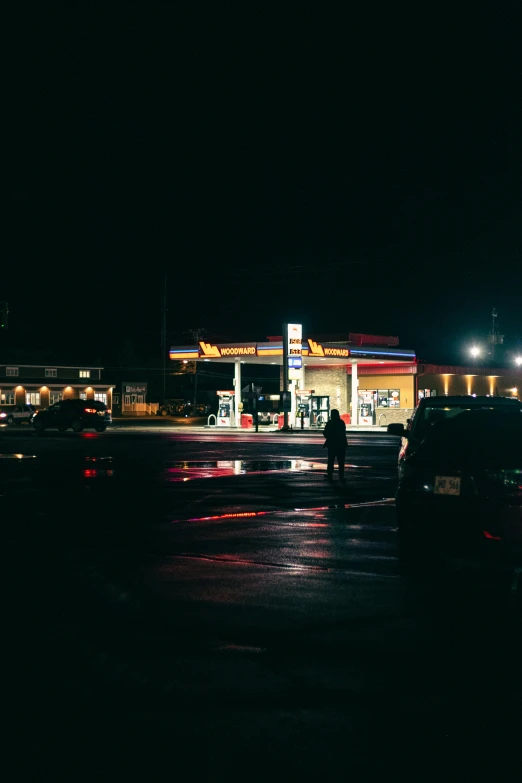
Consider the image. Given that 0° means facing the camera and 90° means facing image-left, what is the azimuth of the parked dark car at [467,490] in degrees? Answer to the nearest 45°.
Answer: approximately 225°
